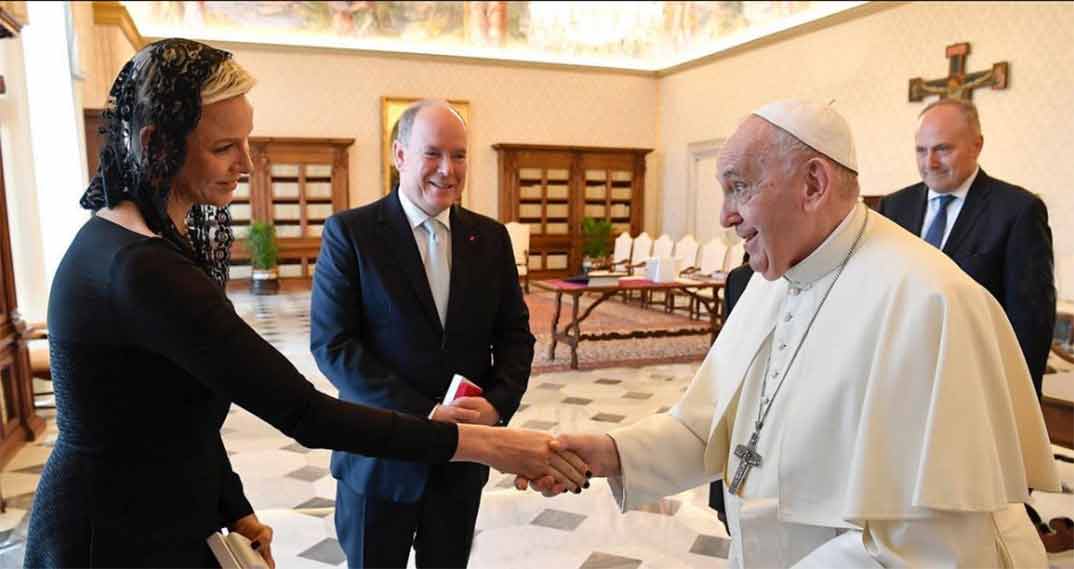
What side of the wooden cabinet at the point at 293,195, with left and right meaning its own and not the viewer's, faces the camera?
front

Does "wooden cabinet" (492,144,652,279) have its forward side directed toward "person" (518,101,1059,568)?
yes

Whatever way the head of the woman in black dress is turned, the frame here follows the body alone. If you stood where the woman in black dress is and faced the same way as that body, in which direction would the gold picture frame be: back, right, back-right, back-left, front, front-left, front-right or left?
left

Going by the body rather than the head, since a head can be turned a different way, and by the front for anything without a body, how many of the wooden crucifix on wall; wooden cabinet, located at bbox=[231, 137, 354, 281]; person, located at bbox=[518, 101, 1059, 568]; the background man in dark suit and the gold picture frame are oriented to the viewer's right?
0

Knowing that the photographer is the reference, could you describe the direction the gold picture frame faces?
facing the viewer

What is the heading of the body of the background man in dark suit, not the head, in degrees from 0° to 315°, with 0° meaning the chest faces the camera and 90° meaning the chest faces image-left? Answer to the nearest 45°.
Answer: approximately 45°

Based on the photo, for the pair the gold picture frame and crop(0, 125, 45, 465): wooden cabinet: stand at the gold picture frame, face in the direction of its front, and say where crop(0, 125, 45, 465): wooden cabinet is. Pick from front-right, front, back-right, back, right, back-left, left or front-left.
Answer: front

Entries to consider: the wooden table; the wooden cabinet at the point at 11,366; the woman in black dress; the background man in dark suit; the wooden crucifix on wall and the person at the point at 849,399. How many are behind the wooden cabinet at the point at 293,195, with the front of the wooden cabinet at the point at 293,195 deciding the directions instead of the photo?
0

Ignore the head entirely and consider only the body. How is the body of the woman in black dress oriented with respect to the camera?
to the viewer's right

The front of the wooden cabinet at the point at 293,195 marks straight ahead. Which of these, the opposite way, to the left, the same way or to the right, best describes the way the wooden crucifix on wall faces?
to the right

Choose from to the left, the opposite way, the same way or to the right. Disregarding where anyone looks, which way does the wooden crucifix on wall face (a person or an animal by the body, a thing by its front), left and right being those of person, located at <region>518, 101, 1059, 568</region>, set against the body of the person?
the same way

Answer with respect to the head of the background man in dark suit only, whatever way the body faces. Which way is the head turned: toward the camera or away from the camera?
toward the camera

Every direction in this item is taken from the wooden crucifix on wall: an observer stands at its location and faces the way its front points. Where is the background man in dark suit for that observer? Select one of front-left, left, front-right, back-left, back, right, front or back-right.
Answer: front-left

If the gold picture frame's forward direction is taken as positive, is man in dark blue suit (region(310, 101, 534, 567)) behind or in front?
in front

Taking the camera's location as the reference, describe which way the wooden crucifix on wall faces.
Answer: facing the viewer and to the left of the viewer

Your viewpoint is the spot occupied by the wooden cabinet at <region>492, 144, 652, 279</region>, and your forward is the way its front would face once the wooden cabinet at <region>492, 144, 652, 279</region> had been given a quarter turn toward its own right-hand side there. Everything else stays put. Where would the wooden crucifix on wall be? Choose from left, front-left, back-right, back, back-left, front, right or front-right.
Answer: back-left

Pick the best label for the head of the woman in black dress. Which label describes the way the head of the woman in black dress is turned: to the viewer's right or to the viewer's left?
to the viewer's right
